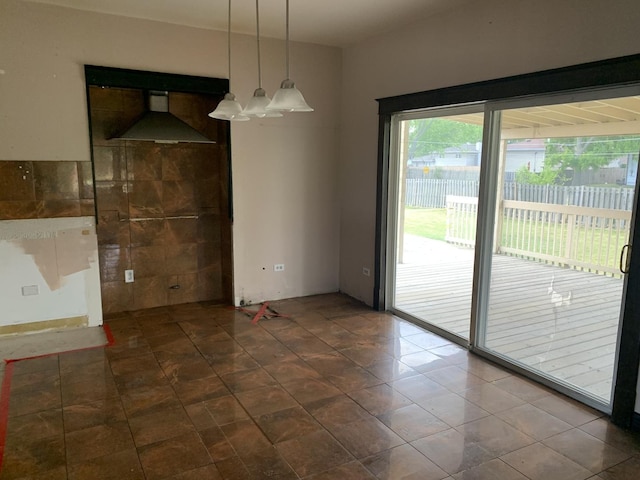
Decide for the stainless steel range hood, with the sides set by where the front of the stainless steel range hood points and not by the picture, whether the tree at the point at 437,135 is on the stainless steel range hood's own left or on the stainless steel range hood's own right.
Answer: on the stainless steel range hood's own left

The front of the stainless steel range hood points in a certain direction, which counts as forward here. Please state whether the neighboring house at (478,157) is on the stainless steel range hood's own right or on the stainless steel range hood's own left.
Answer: on the stainless steel range hood's own left

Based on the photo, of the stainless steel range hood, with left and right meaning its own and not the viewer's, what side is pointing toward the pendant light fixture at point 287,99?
front

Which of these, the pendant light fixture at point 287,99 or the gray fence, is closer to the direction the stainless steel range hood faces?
the pendant light fixture

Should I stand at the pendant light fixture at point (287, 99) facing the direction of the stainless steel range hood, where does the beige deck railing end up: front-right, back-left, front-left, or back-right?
back-right

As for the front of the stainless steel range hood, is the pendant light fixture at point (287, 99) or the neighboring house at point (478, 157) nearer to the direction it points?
the pendant light fixture

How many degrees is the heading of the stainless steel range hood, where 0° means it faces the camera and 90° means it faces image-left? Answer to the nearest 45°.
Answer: approximately 0°

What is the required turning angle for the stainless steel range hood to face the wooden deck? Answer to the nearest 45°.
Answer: approximately 45° to its left

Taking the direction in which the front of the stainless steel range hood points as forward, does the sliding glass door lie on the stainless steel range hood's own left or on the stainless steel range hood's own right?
on the stainless steel range hood's own left

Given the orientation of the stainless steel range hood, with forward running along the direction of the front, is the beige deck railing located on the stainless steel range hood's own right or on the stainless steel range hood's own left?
on the stainless steel range hood's own left

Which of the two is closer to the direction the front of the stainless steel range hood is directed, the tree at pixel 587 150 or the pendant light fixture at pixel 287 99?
the pendant light fixture
